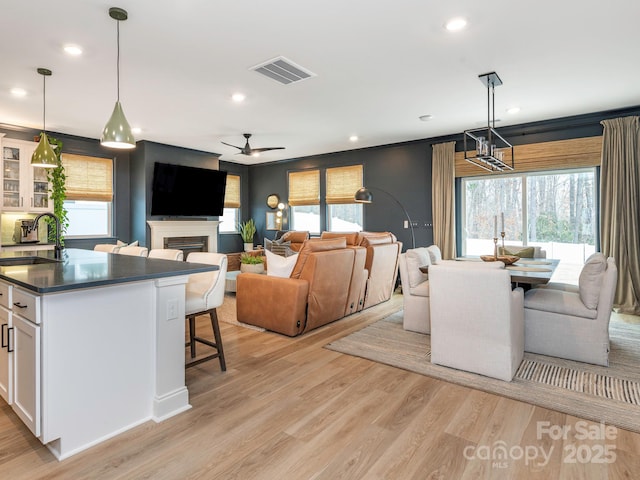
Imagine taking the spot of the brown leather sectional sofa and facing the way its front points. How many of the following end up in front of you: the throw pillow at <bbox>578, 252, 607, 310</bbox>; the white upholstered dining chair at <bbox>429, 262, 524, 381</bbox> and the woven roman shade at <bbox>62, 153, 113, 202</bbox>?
1

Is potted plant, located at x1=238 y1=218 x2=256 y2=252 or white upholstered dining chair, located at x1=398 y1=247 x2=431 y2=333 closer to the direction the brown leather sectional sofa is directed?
the potted plant

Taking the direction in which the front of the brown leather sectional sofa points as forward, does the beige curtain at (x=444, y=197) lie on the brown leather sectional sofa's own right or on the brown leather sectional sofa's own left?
on the brown leather sectional sofa's own right

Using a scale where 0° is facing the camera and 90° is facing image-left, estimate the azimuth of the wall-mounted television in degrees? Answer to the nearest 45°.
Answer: approximately 315°

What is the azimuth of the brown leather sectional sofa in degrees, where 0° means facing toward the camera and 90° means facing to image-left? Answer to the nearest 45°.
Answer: approximately 135°

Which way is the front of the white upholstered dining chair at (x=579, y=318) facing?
to the viewer's left

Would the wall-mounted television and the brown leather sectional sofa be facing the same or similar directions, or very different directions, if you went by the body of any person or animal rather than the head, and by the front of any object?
very different directions

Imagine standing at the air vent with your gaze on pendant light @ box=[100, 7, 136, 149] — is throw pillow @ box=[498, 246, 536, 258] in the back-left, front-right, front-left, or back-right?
back-left

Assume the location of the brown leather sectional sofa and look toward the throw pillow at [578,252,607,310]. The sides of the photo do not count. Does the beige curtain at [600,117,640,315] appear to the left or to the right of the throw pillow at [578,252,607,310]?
left

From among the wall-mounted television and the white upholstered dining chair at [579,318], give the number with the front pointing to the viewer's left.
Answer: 1

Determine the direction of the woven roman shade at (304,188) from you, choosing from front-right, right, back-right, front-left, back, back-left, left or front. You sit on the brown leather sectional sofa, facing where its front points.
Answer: front-right

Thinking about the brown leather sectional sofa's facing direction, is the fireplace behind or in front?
in front

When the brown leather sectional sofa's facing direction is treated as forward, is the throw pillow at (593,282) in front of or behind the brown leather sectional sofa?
behind

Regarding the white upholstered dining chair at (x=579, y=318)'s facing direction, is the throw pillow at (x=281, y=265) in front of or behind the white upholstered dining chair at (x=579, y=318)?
in front
